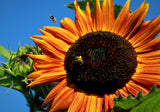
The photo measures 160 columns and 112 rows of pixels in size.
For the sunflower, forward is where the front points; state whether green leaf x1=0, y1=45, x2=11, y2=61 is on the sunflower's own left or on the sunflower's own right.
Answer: on the sunflower's own right

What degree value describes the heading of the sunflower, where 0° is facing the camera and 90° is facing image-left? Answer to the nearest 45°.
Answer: approximately 0°
